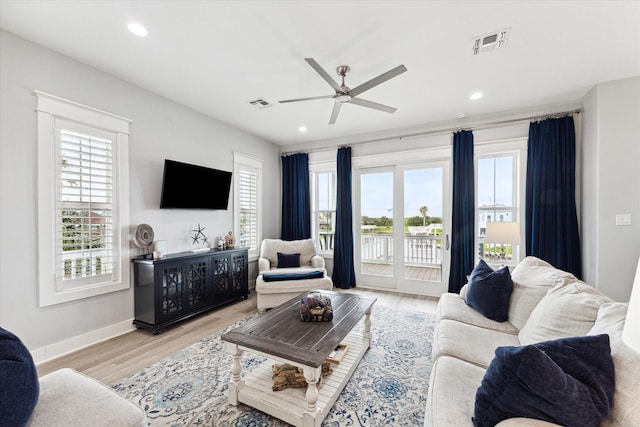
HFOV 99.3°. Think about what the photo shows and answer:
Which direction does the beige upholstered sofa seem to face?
to the viewer's left

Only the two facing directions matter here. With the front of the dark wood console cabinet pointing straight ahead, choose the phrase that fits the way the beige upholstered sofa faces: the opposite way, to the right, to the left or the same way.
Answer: the opposite way

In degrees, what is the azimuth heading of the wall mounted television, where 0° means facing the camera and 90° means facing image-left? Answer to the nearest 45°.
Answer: approximately 315°

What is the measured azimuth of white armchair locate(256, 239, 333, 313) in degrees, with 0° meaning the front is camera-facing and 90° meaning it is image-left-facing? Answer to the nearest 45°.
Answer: approximately 0°

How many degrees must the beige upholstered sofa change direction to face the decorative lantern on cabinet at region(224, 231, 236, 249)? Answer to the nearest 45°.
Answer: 0° — it already faces it

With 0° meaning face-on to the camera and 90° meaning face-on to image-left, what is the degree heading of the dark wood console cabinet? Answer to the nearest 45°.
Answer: approximately 315°

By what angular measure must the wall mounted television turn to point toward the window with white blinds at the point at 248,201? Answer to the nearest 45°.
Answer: approximately 90° to its left

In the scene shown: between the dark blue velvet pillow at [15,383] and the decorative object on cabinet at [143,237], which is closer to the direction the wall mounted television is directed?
the dark blue velvet pillow

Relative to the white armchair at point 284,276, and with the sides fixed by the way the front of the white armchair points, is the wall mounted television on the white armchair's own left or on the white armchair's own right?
on the white armchair's own right

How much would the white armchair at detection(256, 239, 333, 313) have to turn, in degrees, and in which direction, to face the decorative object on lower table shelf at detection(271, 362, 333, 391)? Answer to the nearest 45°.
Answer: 0° — it already faces it
